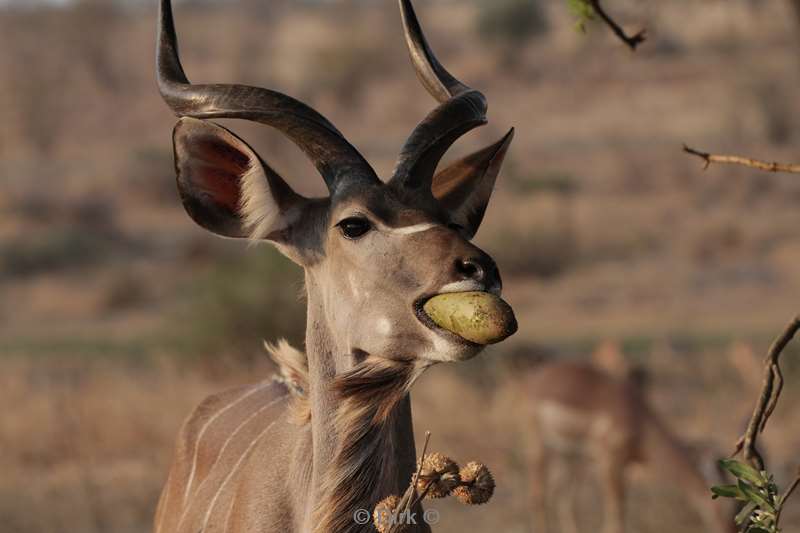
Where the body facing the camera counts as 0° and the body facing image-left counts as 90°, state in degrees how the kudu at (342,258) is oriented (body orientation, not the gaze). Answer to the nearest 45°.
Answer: approximately 315°
